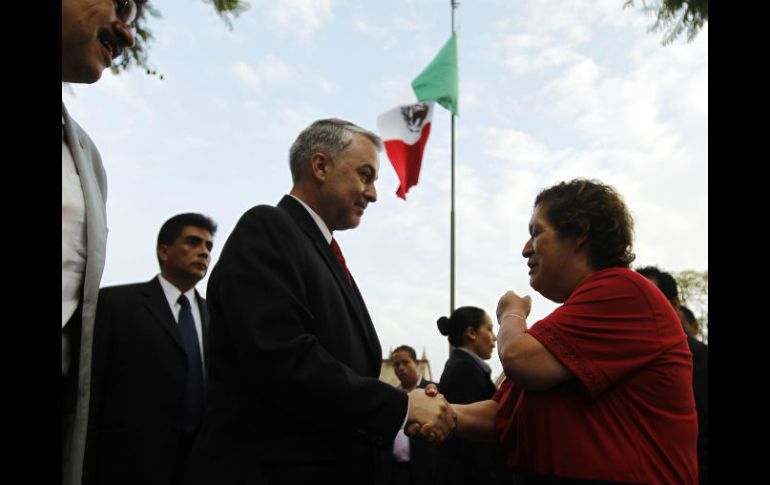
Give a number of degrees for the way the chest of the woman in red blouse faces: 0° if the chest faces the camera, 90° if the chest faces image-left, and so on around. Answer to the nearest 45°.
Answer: approximately 90°

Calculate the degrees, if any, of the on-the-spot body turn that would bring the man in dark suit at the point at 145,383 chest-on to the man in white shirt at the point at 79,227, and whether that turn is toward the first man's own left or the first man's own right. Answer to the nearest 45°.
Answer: approximately 45° to the first man's own right

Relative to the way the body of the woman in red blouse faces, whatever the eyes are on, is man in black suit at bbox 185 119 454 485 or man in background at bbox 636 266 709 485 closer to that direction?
the man in black suit

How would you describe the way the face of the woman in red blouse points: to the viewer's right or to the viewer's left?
to the viewer's left

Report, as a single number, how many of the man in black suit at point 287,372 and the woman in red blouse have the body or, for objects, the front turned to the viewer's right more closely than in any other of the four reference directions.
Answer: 1

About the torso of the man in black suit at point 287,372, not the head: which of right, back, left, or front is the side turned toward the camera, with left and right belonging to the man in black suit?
right

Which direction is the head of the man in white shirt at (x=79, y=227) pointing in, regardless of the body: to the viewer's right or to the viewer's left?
to the viewer's right
